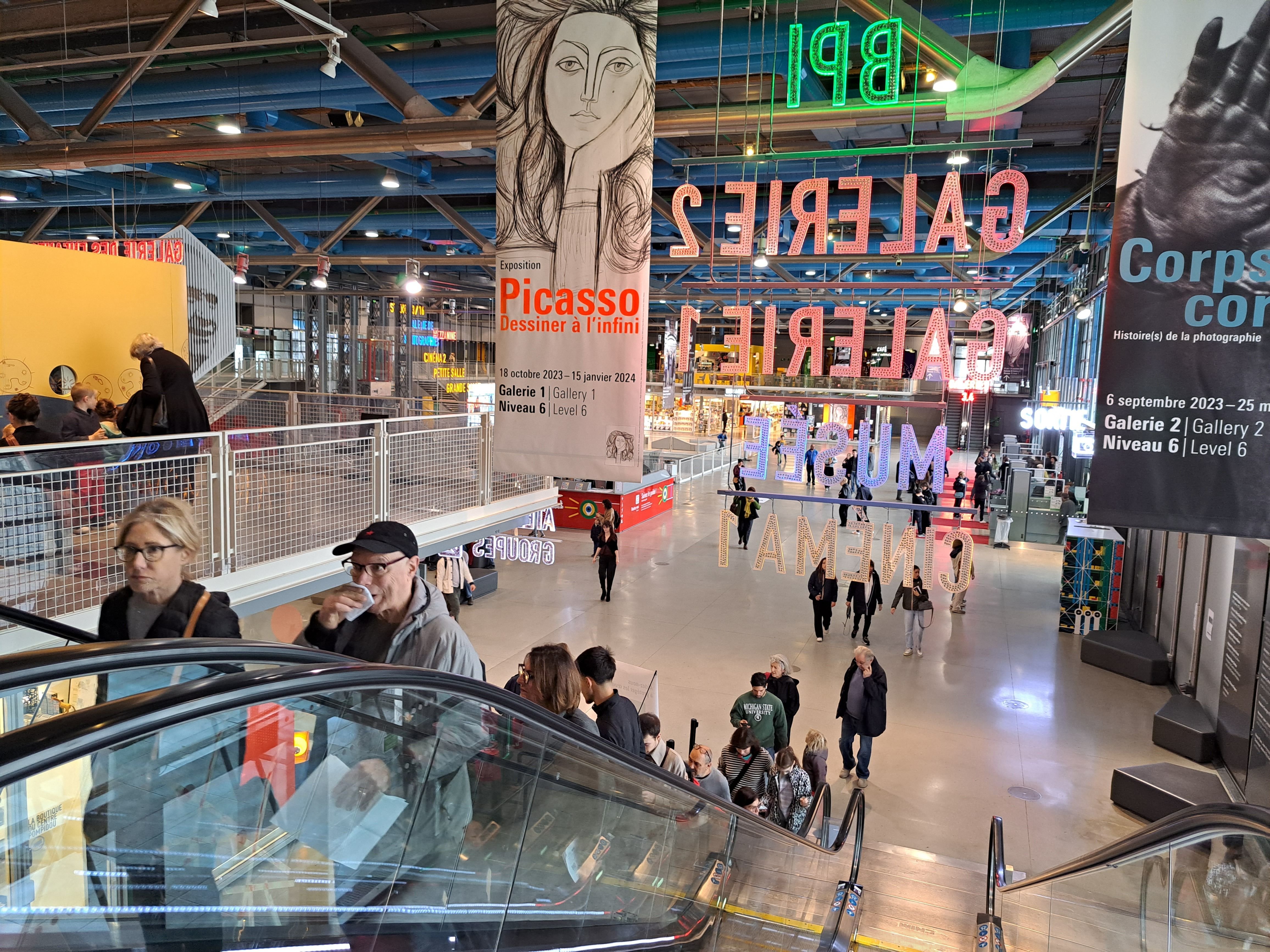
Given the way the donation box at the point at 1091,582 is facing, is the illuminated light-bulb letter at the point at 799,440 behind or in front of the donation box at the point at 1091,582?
in front

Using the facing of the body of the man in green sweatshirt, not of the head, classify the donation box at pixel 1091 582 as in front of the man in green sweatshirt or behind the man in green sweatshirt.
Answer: behind

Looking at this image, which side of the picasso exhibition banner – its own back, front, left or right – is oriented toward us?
front
